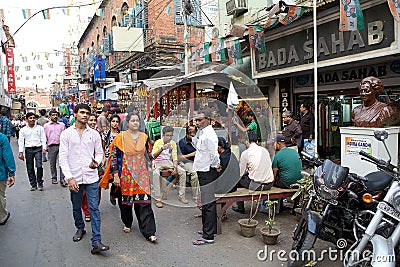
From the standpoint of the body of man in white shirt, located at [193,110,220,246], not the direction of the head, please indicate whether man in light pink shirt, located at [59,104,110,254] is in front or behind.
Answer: in front

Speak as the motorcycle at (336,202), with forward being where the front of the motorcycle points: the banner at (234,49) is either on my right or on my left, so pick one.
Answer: on my right

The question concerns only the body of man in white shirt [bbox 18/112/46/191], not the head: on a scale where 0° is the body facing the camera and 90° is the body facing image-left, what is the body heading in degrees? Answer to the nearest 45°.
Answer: approximately 0°

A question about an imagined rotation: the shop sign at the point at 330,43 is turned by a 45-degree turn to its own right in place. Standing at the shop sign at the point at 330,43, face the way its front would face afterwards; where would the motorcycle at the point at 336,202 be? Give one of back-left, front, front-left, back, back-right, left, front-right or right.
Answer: left

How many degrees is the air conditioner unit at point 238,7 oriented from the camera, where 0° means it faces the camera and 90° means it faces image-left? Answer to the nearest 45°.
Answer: approximately 45°

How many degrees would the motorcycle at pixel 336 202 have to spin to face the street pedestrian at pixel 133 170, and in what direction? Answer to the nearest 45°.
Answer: approximately 45° to its right

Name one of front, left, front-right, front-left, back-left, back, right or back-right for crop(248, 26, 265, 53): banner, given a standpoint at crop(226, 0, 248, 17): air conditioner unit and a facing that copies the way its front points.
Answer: front-left

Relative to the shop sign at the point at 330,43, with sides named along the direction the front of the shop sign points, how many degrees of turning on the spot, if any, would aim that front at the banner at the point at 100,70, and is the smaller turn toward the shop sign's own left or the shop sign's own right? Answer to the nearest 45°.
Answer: approximately 90° to the shop sign's own right

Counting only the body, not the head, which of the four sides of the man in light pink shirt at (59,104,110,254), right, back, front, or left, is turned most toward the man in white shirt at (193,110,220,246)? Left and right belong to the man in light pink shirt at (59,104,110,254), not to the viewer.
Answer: left

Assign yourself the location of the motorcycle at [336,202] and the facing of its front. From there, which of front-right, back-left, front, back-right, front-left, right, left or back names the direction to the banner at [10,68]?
right

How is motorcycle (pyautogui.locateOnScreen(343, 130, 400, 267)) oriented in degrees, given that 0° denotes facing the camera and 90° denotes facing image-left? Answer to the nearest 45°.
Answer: approximately 45°

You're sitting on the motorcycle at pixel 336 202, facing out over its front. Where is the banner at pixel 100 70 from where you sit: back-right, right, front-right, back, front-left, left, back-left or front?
right

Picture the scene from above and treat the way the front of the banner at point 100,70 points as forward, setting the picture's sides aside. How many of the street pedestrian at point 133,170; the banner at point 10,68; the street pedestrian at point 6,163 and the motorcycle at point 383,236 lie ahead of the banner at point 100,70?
3

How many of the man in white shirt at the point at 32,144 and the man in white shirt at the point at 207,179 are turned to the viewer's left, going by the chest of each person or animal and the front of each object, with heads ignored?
1

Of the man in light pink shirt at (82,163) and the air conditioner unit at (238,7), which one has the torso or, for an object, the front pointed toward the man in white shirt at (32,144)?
the air conditioner unit

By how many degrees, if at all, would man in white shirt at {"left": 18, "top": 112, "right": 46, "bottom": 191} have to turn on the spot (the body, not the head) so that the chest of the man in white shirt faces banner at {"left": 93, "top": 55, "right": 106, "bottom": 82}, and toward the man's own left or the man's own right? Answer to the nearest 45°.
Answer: approximately 180°
